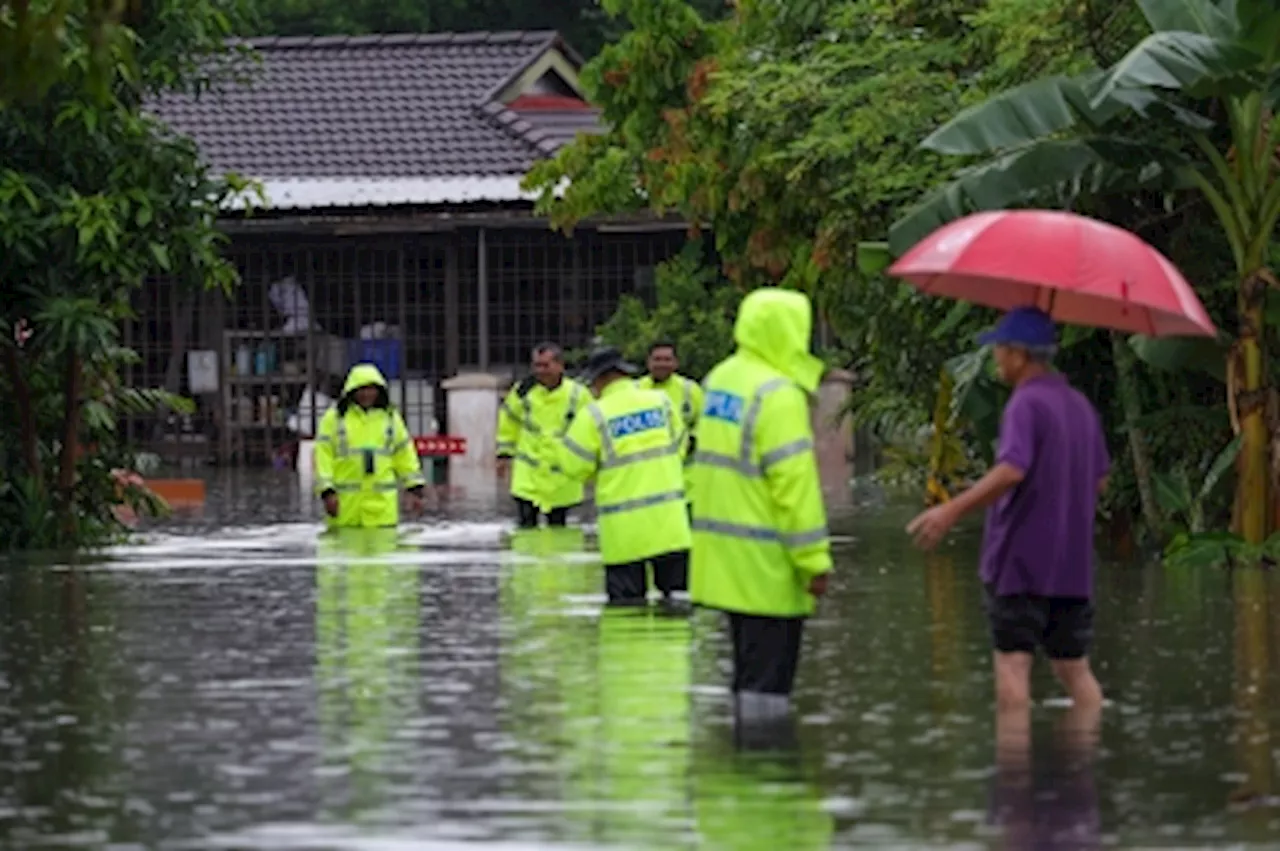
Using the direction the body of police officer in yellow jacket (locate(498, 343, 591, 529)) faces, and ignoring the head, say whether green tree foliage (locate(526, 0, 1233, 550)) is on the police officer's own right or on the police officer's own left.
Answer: on the police officer's own left

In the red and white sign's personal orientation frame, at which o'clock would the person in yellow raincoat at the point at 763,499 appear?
The person in yellow raincoat is roughly at 12 o'clock from the red and white sign.

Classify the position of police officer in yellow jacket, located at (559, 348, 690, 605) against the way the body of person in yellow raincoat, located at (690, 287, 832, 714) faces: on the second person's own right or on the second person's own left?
on the second person's own left

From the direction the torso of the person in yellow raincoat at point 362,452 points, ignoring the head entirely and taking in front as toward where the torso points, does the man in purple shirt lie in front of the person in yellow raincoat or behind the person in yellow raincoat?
in front

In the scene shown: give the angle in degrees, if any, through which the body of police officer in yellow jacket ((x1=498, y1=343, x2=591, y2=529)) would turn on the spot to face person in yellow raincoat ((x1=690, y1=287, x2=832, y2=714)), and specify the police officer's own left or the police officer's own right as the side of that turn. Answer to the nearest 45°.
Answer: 0° — they already face them

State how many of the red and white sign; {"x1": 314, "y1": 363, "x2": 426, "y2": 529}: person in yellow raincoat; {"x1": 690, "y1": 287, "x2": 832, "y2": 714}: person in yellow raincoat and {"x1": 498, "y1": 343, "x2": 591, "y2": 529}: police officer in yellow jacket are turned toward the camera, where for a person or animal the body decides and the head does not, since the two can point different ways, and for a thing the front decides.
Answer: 3

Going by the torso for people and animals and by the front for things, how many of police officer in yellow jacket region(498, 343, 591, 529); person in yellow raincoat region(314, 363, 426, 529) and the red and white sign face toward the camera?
3

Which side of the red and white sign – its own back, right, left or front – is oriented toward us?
front

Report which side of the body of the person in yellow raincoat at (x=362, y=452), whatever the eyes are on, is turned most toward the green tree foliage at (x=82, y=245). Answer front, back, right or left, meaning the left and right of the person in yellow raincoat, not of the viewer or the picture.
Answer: right

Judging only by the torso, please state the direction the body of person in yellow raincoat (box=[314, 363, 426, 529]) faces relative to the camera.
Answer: toward the camera

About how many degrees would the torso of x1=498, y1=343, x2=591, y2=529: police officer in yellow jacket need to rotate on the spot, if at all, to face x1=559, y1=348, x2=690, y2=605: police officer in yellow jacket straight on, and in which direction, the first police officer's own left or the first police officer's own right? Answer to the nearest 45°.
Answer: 0° — they already face them

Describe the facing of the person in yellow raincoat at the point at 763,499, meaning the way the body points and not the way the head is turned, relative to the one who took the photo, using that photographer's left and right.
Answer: facing away from the viewer and to the right of the viewer
